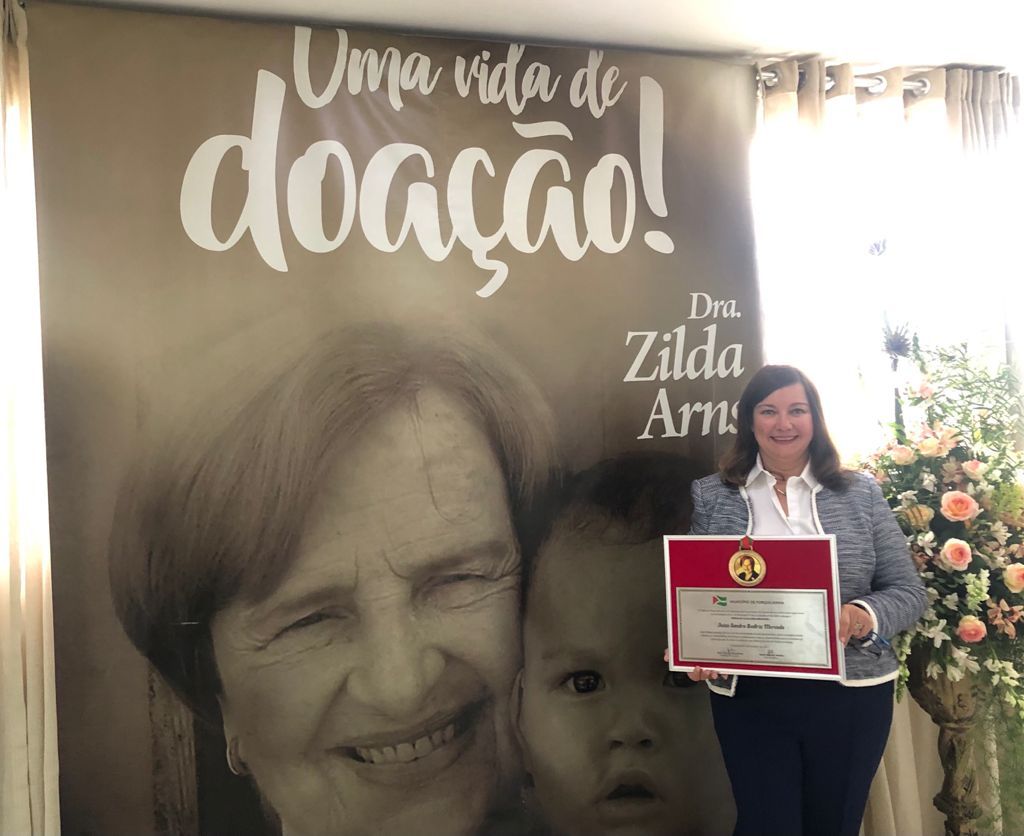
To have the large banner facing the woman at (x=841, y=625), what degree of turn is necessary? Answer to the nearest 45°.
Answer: approximately 45° to its left

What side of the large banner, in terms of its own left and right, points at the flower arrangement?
left

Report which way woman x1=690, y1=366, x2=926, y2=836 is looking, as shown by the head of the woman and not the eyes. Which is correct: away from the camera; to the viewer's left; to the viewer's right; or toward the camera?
toward the camera

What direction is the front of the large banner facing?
toward the camera

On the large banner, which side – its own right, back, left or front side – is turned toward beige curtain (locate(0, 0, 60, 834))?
right

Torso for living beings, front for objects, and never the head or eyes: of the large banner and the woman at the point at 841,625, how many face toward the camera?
2

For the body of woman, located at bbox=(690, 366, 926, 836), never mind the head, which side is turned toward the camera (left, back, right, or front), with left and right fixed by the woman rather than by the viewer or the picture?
front
